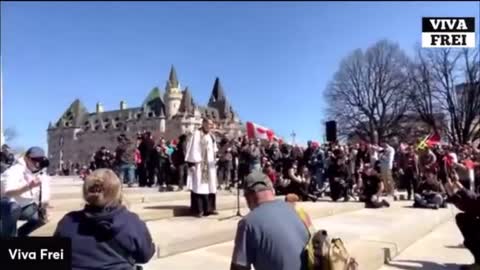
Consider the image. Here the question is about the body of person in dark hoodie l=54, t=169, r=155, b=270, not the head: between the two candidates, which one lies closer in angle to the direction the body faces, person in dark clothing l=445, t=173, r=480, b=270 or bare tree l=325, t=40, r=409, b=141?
the bare tree

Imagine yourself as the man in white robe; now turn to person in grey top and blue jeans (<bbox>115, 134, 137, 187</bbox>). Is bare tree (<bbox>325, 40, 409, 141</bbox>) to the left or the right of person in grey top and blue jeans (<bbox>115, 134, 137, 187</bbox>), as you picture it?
right

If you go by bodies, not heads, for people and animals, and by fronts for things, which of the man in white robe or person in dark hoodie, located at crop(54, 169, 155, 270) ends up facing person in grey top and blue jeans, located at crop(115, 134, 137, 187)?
person in dark hoodie, located at crop(54, 169, 155, 270)

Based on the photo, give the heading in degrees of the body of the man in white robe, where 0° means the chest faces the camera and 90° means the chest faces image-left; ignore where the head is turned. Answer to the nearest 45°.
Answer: approximately 315°

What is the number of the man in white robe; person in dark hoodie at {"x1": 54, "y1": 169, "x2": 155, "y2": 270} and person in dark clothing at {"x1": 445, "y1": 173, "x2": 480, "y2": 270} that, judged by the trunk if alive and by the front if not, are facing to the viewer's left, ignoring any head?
1

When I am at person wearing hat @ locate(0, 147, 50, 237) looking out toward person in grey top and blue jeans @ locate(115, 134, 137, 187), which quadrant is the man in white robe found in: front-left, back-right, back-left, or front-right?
front-right

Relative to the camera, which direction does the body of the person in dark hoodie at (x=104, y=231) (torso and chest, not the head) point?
away from the camera

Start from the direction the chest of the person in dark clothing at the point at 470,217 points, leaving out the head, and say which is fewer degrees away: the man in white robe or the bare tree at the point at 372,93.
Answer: the man in white robe

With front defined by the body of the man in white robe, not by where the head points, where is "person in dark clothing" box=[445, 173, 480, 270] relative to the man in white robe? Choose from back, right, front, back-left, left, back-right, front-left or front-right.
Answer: front

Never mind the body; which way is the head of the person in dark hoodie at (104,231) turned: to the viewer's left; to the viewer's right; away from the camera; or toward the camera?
away from the camera

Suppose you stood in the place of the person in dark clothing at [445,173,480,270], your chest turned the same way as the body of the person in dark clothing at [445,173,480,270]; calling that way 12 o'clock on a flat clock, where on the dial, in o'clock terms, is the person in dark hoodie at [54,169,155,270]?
the person in dark hoodie at [54,169,155,270] is roughly at 10 o'clock from the person in dark clothing at [445,173,480,270].

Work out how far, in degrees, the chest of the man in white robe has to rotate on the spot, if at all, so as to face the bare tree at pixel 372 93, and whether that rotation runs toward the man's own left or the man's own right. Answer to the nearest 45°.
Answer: approximately 90° to the man's own left

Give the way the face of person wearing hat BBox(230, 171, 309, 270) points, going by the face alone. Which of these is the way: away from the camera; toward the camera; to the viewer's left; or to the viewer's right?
away from the camera

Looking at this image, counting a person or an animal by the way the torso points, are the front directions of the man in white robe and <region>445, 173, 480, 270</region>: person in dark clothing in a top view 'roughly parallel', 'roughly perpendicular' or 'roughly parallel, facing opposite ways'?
roughly parallel, facing opposite ways

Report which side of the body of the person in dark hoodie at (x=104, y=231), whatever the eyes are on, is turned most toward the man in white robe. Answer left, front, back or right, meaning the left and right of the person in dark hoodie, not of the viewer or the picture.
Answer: front
